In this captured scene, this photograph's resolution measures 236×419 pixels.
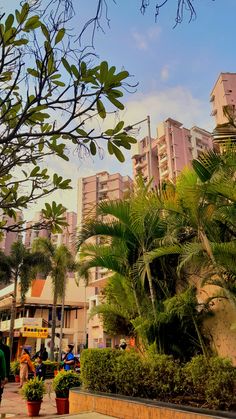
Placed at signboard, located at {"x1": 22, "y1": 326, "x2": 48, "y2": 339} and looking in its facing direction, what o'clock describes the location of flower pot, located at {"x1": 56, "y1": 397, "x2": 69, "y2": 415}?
The flower pot is roughly at 12 o'clock from the signboard.

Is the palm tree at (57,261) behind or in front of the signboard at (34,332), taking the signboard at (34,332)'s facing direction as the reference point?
in front

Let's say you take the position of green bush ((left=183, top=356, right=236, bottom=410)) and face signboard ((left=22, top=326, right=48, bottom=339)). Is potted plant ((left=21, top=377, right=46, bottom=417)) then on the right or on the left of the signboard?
left

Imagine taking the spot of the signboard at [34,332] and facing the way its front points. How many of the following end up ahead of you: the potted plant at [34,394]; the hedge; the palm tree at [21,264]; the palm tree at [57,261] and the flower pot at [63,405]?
5

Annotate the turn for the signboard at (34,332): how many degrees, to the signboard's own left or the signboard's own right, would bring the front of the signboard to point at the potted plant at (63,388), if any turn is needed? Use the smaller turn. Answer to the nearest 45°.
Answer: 0° — it already faces it

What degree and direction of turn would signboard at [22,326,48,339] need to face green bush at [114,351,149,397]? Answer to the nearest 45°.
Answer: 0° — it already faces it

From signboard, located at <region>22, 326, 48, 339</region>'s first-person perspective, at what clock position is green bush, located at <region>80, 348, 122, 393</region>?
The green bush is roughly at 12 o'clock from the signboard.

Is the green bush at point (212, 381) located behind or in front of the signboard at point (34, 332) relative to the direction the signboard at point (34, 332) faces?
in front

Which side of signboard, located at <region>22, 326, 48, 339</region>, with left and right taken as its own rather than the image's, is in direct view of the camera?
front

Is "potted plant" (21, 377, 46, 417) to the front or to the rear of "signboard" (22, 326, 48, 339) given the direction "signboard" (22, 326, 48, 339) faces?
to the front

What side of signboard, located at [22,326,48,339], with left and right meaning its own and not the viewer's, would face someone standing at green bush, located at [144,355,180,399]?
front

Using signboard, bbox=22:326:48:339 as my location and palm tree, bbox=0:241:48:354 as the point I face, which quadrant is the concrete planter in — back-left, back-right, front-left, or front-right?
front-left
